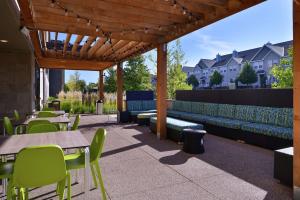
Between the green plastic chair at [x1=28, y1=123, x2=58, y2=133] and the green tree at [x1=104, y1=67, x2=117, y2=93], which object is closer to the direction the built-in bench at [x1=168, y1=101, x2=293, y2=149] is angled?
the green plastic chair

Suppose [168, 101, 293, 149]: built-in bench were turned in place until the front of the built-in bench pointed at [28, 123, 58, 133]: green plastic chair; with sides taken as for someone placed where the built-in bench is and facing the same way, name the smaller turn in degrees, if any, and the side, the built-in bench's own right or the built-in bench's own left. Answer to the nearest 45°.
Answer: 0° — it already faces it

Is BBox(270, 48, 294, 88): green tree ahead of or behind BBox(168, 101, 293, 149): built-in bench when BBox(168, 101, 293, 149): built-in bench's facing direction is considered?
behind

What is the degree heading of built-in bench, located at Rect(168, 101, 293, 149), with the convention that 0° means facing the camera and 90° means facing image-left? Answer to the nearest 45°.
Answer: approximately 45°

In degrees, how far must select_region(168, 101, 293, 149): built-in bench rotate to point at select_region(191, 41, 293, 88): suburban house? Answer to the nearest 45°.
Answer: approximately 135° to its right

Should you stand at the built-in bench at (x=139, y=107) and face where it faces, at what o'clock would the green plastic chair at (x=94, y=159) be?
The green plastic chair is roughly at 12 o'clock from the built-in bench.

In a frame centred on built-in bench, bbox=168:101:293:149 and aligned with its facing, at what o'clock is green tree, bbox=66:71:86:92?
The green tree is roughly at 3 o'clock from the built-in bench.

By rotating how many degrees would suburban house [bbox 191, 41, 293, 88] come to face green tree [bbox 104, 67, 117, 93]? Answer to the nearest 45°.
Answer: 0° — it already faces it

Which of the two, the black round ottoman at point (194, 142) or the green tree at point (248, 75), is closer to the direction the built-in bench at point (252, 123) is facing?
the black round ottoman
